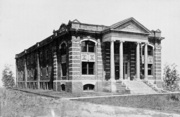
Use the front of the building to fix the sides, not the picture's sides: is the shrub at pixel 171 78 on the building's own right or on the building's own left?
on the building's own left

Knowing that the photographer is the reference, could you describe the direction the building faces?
facing the viewer and to the right of the viewer
